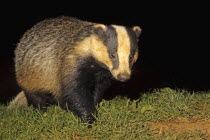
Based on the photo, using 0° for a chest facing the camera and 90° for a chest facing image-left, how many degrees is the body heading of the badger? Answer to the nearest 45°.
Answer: approximately 315°
